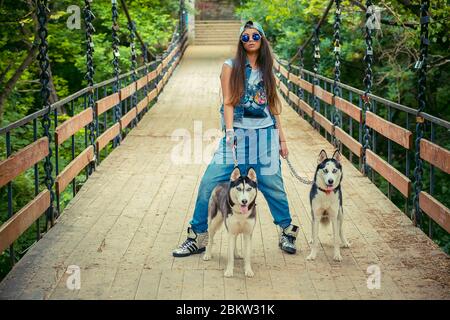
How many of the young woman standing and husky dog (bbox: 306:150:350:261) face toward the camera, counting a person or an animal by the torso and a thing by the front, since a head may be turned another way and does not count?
2

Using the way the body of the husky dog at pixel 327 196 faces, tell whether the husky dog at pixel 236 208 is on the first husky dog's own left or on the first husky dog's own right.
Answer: on the first husky dog's own right

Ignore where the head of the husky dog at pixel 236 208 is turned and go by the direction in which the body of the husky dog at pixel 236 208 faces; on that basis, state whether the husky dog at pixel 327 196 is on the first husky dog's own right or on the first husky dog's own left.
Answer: on the first husky dog's own left
